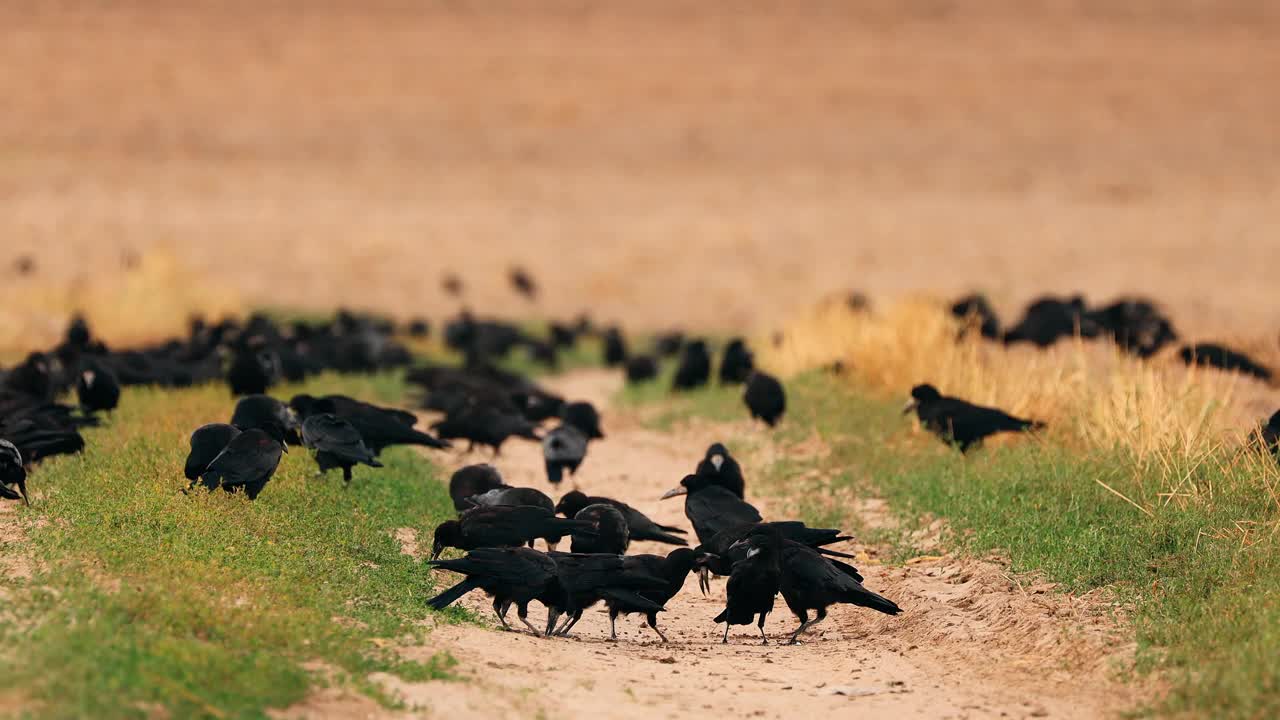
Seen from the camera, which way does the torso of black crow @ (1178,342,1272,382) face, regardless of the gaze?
to the viewer's left

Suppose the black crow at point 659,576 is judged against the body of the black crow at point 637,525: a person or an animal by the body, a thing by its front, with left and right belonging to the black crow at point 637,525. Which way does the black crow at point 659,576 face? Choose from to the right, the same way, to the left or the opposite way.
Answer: the opposite way

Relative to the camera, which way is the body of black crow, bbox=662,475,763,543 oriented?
to the viewer's left

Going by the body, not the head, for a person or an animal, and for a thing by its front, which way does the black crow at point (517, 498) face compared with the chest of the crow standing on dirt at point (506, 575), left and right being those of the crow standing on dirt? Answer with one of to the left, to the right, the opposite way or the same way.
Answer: the opposite way

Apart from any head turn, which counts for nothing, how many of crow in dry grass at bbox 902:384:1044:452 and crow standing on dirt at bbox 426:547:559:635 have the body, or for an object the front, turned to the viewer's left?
1

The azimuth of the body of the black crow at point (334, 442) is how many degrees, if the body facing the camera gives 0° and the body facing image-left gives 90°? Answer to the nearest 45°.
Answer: approximately 90°

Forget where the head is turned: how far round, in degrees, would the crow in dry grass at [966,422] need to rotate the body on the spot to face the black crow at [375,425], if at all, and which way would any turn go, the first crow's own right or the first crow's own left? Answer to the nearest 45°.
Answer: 0° — it already faces it

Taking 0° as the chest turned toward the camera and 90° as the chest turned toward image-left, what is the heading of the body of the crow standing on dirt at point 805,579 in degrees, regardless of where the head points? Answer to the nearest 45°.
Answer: approximately 90°
